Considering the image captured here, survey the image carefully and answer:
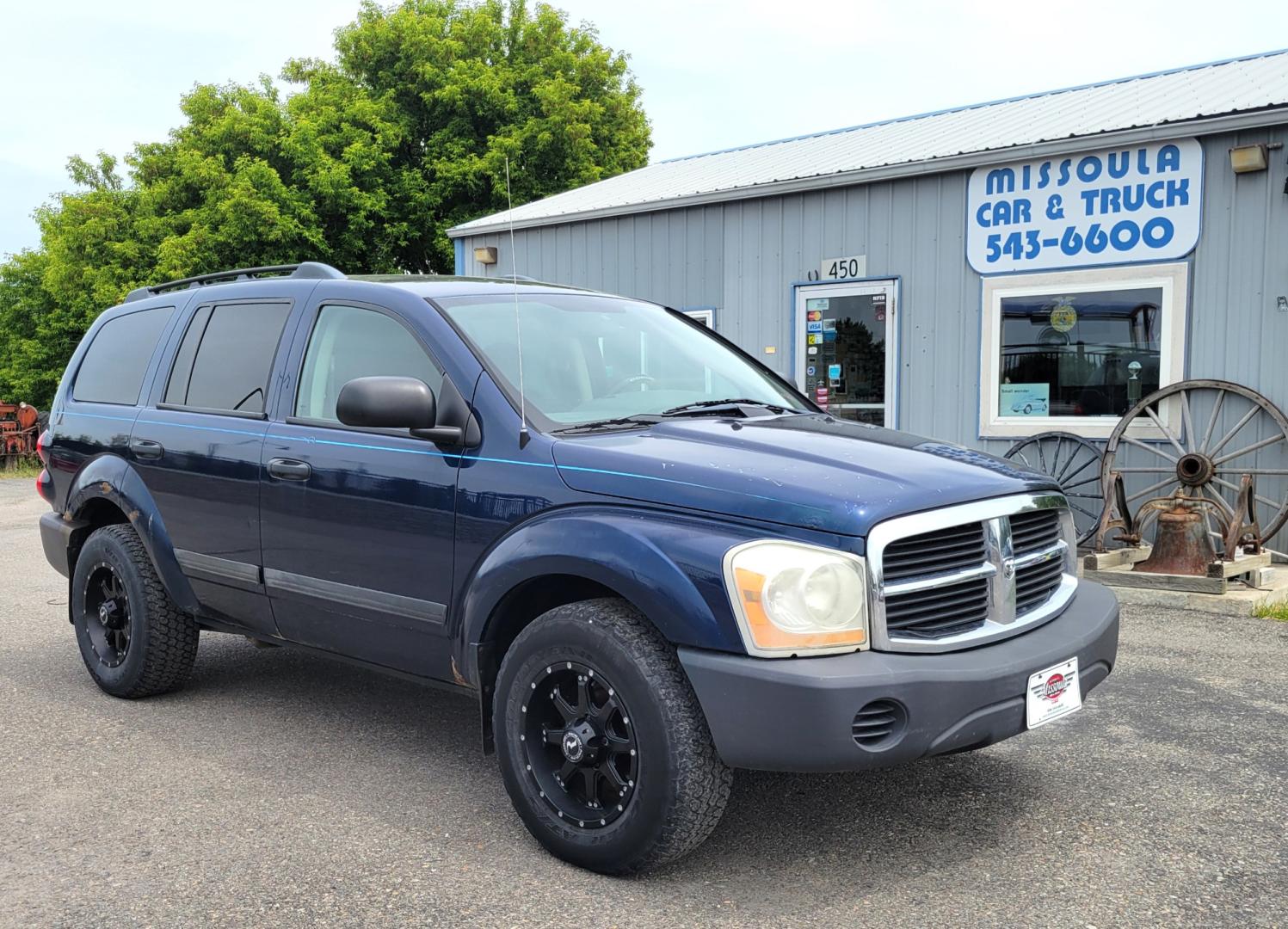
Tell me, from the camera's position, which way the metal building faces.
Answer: facing the viewer and to the left of the viewer

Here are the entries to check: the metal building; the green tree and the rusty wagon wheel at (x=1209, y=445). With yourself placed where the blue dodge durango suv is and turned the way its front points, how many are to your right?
0

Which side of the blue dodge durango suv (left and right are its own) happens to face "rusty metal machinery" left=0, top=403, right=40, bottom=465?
back

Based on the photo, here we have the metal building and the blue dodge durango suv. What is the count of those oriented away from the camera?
0

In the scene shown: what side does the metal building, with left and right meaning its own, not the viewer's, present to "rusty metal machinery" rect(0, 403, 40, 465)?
right

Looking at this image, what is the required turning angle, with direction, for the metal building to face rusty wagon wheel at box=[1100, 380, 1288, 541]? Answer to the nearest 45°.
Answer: approximately 90° to its left

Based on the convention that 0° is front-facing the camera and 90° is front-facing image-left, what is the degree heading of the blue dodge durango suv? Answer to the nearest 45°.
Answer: approximately 315°

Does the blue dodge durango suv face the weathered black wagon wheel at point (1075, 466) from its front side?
no

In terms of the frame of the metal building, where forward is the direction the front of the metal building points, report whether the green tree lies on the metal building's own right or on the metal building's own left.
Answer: on the metal building's own right

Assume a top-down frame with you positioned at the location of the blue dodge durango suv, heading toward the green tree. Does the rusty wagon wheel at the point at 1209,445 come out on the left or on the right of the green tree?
right

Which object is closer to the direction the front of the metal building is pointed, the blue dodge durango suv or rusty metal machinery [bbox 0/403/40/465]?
the blue dodge durango suv

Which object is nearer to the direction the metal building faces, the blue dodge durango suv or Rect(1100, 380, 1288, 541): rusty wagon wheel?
the blue dodge durango suv

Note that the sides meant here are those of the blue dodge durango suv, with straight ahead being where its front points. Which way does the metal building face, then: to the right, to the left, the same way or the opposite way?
to the right

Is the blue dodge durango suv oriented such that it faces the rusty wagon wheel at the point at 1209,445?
no

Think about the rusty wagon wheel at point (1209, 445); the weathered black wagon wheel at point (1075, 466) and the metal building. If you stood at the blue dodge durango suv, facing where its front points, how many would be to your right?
0

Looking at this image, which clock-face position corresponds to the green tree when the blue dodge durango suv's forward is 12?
The green tree is roughly at 7 o'clock from the blue dodge durango suv.

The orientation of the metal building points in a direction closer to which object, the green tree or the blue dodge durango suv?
the blue dodge durango suv
